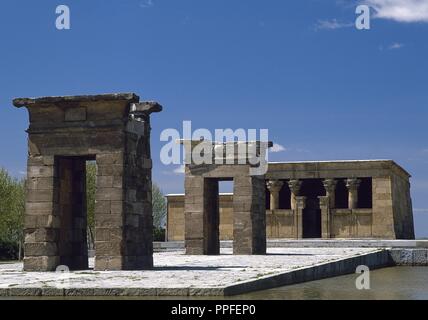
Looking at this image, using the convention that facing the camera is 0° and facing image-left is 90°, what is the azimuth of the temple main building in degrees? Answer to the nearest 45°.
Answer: approximately 0°

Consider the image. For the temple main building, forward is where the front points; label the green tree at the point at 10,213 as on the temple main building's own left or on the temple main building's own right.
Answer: on the temple main building's own right

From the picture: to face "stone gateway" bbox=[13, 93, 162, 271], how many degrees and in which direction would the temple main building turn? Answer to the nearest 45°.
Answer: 0° — it already faces it

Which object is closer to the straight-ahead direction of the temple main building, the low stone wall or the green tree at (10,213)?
the low stone wall
